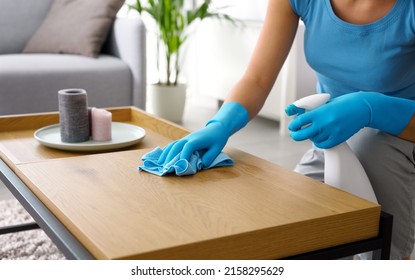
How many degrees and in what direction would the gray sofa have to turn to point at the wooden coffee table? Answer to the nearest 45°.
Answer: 0° — it already faces it

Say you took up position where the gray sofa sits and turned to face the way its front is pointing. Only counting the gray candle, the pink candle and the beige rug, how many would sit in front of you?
3

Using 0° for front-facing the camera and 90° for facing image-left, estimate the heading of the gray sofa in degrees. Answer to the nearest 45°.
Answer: approximately 0°

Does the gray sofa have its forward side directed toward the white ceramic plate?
yes

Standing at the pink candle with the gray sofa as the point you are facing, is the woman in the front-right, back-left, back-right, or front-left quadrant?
back-right

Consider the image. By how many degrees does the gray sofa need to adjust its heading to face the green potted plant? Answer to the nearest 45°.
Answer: approximately 135° to its left

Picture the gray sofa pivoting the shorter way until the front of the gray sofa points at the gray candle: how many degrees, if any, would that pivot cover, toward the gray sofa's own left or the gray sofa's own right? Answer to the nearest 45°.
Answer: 0° — it already faces it

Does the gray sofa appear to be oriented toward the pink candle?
yes

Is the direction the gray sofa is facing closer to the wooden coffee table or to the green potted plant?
the wooden coffee table

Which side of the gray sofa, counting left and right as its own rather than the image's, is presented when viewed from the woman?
front

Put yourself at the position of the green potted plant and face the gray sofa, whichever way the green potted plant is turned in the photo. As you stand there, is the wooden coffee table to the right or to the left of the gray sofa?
left

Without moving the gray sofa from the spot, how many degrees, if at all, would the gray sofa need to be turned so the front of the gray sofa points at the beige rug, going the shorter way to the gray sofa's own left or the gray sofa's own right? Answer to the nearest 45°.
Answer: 0° — it already faces it
